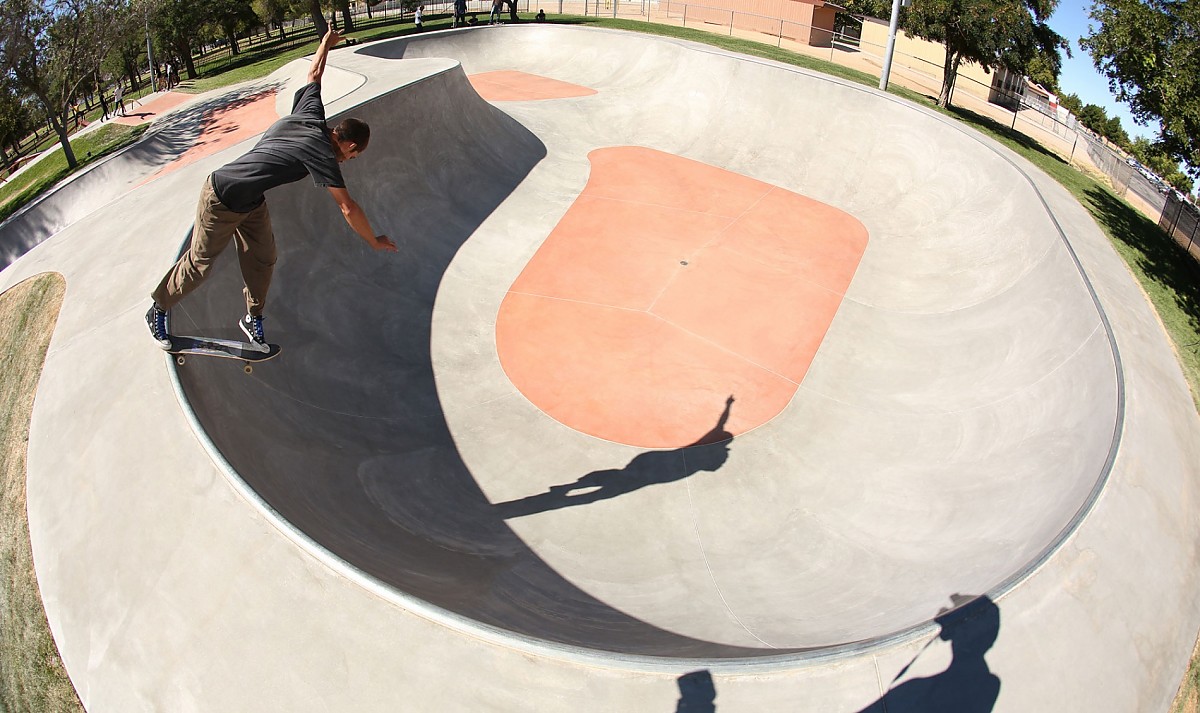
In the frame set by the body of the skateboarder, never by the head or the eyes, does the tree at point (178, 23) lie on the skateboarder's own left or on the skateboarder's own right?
on the skateboarder's own left

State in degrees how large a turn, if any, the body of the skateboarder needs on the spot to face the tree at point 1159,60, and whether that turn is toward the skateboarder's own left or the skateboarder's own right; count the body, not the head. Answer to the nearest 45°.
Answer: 0° — they already face it

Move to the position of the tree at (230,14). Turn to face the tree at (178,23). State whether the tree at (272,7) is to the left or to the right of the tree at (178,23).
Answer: left

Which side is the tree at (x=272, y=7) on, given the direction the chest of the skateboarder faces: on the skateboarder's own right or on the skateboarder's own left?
on the skateboarder's own left

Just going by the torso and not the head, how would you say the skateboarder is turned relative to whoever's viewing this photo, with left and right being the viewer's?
facing to the right of the viewer

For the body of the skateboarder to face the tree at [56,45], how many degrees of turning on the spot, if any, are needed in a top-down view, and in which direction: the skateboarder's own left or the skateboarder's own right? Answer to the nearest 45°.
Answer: approximately 90° to the skateboarder's own left
